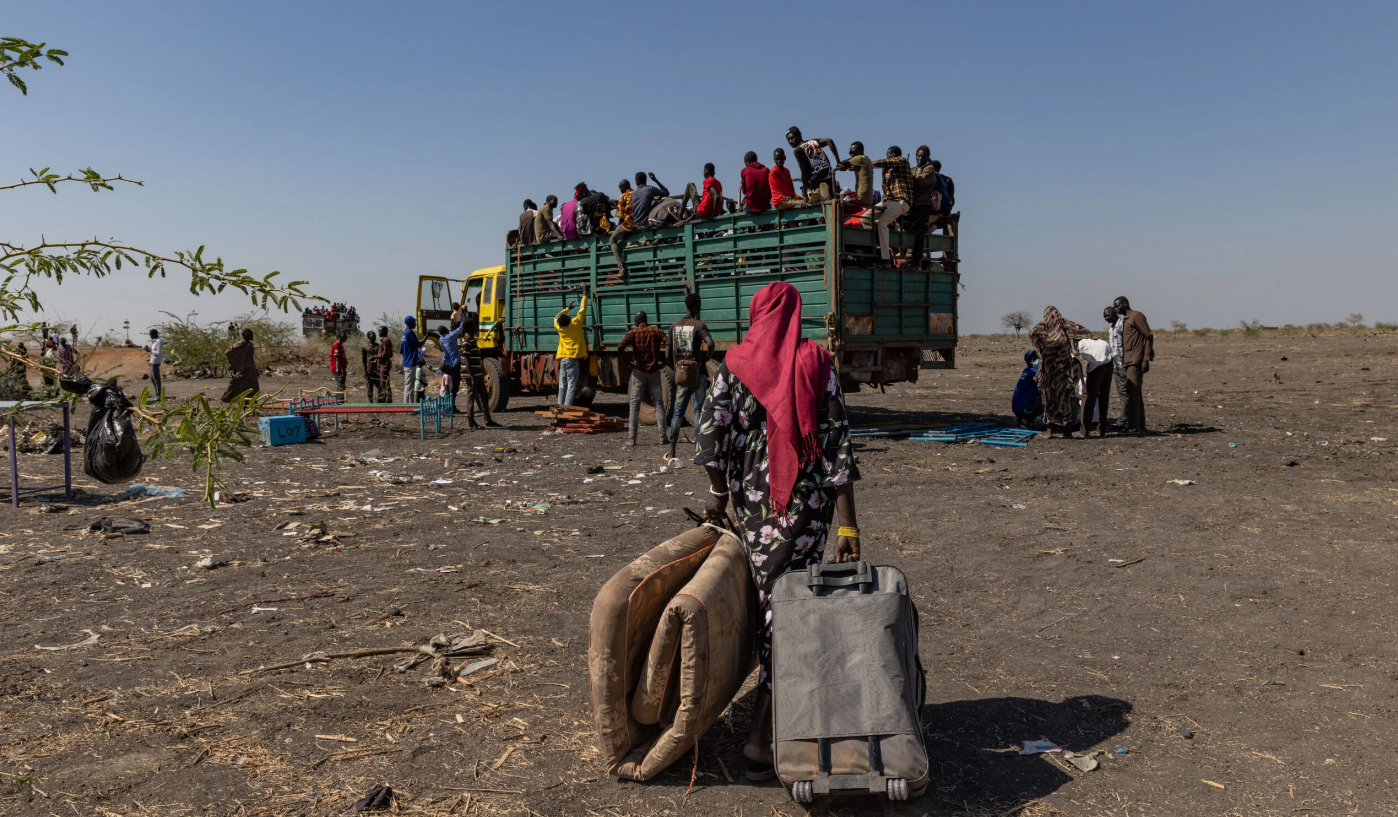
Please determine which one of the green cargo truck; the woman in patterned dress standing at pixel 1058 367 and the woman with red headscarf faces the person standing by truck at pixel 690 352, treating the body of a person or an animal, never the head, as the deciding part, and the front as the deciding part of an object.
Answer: the woman with red headscarf

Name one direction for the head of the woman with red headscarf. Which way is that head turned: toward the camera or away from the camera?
away from the camera

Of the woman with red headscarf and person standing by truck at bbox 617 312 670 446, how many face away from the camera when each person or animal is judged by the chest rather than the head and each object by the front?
2

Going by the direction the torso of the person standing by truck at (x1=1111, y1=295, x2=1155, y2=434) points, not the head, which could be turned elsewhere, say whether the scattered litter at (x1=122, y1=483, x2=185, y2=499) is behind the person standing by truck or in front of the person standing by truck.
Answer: in front

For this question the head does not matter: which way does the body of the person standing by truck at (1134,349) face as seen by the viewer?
to the viewer's left

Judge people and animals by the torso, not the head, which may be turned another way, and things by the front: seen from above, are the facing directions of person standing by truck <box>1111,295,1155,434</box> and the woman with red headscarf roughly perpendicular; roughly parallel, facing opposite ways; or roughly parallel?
roughly perpendicular

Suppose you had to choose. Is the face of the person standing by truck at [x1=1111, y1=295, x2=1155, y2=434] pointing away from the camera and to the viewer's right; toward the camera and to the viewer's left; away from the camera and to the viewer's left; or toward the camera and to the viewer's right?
toward the camera and to the viewer's left

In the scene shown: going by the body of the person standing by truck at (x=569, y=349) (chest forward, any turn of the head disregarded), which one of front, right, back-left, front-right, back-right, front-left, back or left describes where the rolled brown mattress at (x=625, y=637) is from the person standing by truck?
back

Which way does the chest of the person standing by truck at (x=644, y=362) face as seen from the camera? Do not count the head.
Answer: away from the camera

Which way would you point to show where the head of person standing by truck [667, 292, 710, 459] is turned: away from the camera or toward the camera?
away from the camera

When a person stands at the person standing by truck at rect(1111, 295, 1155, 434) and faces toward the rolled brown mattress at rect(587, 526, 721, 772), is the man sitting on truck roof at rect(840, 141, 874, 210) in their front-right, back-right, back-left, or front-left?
back-right

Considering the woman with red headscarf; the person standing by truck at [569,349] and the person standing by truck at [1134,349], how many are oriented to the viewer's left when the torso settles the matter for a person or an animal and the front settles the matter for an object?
1

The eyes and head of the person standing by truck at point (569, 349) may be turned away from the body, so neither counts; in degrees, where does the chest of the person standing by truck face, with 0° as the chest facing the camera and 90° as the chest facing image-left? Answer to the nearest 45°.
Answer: approximately 180°
